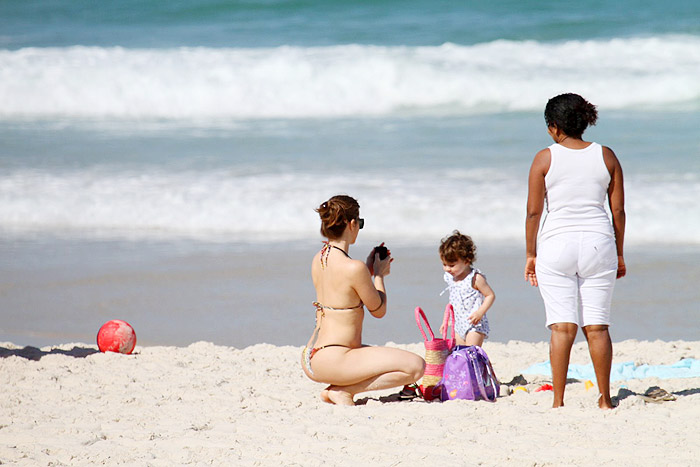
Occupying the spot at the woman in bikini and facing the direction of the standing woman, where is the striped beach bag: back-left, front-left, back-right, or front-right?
front-left

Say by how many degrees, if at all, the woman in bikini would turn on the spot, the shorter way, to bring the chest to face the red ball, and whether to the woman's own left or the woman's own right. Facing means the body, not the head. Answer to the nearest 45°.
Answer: approximately 90° to the woman's own left

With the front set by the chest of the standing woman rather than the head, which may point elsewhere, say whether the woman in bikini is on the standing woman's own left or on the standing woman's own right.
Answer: on the standing woman's own left

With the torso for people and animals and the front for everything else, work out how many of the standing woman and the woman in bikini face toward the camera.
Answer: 0

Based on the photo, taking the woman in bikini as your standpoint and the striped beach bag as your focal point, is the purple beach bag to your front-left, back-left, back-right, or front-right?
front-right

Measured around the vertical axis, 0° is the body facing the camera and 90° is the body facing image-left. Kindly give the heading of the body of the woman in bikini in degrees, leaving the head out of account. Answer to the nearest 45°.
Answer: approximately 225°

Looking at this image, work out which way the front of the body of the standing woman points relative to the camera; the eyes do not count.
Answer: away from the camera

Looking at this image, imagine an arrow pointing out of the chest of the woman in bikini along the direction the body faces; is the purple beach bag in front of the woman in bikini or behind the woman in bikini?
in front

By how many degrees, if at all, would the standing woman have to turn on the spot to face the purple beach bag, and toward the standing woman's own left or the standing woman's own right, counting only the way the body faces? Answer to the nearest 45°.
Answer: approximately 45° to the standing woman's own left

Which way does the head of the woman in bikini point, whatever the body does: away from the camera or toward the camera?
away from the camera

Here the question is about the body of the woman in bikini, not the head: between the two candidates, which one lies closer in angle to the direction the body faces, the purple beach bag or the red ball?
the purple beach bag

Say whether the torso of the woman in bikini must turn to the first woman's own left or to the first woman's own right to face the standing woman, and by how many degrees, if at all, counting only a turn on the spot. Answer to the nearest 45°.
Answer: approximately 90° to the first woman's own right

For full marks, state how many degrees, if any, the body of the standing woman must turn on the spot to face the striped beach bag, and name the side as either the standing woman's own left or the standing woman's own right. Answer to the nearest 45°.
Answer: approximately 45° to the standing woman's own left
